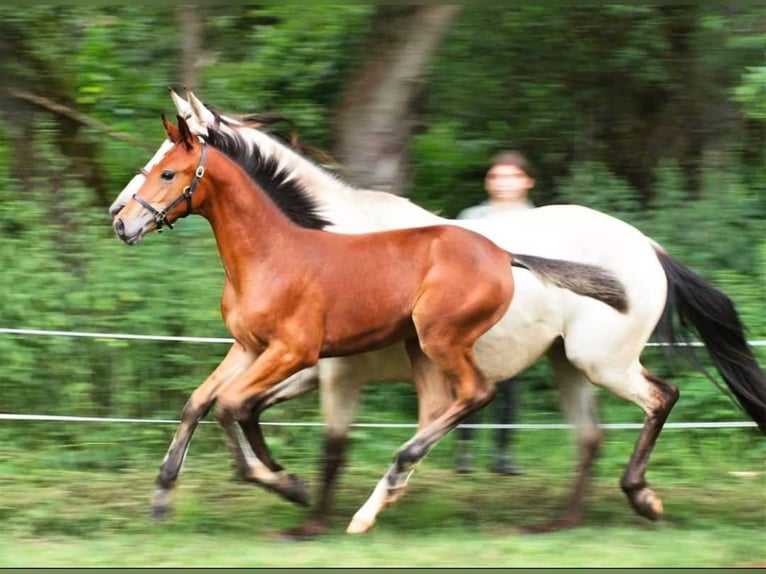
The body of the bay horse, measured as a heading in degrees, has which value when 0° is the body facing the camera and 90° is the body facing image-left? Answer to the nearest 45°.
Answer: approximately 90°

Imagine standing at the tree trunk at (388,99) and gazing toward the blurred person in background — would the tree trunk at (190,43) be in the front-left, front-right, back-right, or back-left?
back-right

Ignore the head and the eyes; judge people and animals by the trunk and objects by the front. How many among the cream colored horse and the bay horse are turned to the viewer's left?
2

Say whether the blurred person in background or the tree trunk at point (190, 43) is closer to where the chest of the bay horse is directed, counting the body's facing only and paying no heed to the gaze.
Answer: the tree trunk

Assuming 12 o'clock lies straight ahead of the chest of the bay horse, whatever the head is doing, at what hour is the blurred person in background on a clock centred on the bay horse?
The blurred person in background is roughly at 4 o'clock from the bay horse.

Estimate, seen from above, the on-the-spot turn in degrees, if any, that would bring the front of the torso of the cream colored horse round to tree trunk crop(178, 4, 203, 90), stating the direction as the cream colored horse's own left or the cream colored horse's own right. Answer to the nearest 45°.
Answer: approximately 45° to the cream colored horse's own right

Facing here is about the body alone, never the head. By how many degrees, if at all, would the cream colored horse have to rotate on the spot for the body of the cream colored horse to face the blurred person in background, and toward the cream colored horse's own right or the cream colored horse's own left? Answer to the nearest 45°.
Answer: approximately 90° to the cream colored horse's own right

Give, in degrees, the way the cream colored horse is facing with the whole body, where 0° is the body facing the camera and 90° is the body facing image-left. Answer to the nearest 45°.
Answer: approximately 90°

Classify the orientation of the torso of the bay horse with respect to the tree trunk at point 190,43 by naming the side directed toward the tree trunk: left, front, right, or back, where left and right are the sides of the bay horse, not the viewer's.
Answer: right
